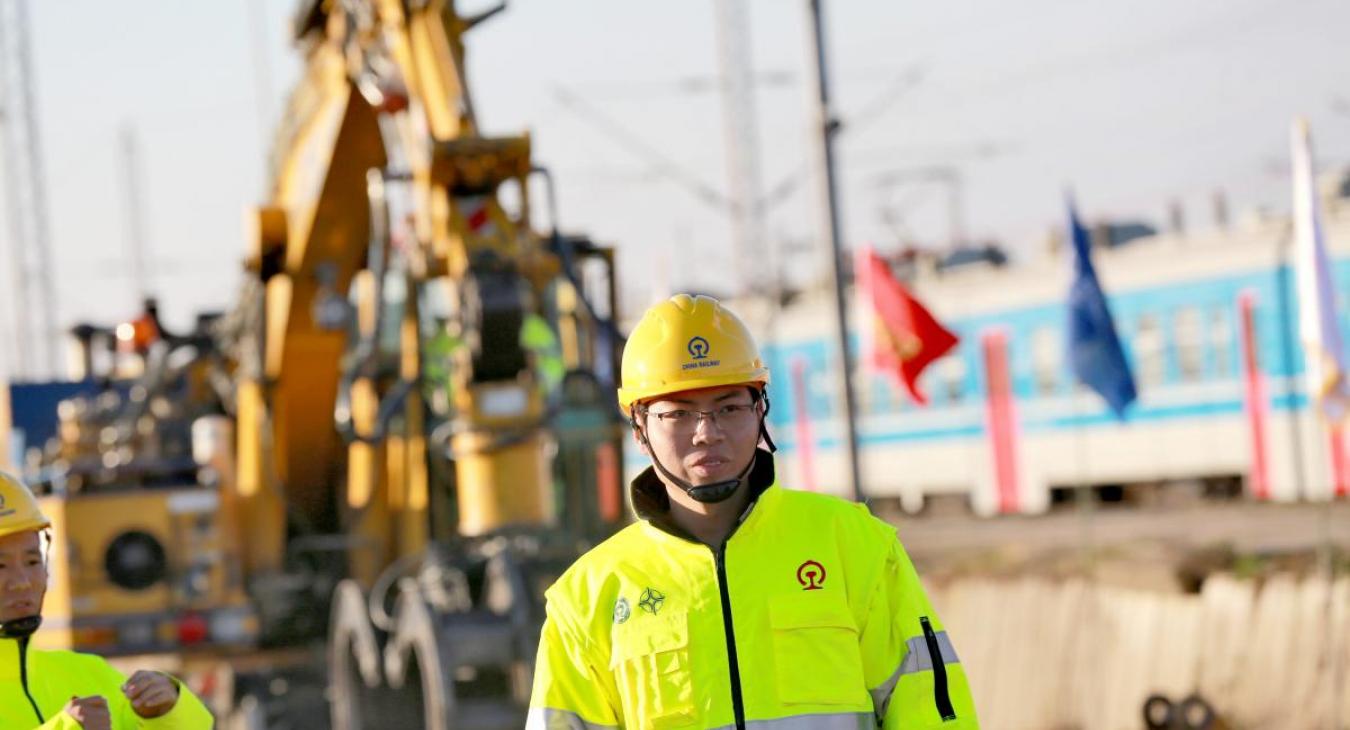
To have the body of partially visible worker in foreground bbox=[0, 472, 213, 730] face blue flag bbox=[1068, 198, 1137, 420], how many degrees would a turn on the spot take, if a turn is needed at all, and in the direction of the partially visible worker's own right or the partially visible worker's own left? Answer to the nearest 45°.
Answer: approximately 135° to the partially visible worker's own left

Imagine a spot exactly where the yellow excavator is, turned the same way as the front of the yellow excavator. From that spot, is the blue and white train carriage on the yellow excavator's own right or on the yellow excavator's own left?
on the yellow excavator's own left

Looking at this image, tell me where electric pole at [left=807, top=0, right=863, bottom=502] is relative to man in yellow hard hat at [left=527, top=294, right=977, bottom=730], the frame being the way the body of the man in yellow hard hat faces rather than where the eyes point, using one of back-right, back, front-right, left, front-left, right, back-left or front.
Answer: back

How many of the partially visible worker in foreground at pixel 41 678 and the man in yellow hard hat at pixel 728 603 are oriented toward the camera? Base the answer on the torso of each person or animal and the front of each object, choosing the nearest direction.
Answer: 2

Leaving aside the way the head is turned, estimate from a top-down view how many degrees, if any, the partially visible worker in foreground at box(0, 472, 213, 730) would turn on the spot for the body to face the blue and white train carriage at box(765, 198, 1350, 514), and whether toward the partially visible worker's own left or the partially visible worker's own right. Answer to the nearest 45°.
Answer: approximately 135° to the partially visible worker's own left

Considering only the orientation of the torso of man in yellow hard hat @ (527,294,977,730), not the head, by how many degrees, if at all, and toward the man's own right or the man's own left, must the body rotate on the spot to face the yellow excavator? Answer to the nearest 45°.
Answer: approximately 180°
